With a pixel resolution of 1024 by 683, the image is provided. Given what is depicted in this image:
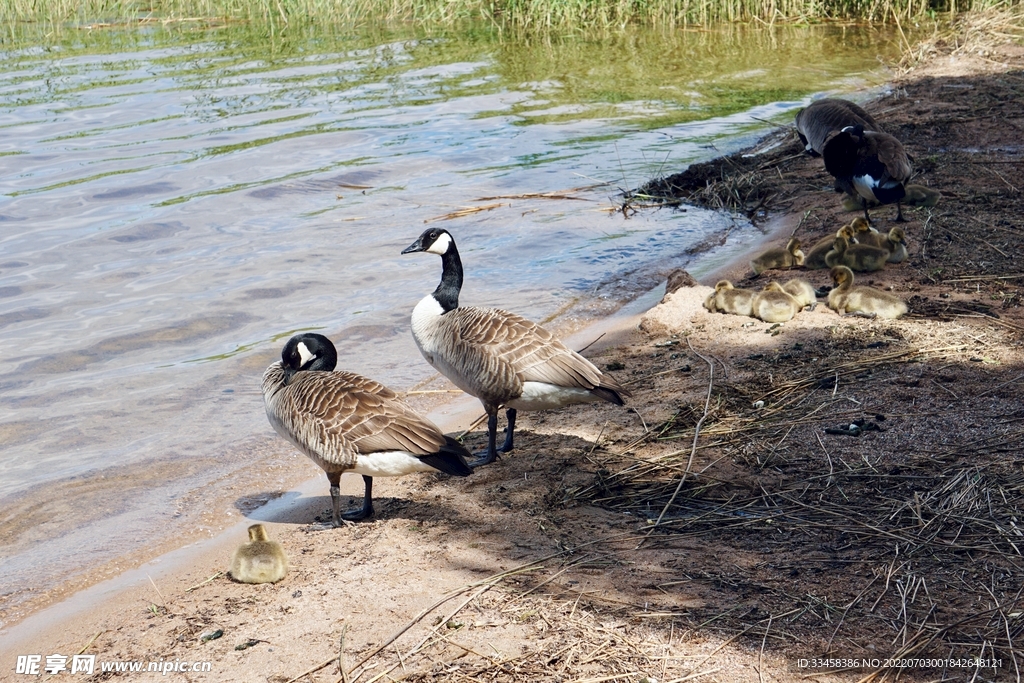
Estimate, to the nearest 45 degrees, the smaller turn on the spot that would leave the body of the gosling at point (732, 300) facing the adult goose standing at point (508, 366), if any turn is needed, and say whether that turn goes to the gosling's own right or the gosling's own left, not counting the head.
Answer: approximately 45° to the gosling's own left

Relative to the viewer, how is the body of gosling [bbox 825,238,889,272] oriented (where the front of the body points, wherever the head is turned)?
to the viewer's left

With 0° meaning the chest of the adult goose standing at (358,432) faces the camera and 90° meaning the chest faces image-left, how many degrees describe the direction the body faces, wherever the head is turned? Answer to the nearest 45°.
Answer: approximately 90°

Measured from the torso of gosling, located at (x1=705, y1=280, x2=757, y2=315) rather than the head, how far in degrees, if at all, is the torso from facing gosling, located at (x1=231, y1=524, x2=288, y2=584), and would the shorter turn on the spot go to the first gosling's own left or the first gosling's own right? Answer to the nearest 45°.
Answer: approximately 45° to the first gosling's own left

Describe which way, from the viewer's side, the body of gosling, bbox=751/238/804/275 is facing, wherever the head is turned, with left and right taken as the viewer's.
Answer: facing to the right of the viewer

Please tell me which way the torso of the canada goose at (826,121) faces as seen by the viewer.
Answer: to the viewer's left

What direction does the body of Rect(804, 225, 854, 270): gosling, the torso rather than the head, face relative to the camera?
to the viewer's right

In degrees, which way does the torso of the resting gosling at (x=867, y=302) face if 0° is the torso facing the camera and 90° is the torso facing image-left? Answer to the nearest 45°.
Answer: approximately 90°

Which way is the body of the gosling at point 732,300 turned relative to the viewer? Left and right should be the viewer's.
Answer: facing to the left of the viewer

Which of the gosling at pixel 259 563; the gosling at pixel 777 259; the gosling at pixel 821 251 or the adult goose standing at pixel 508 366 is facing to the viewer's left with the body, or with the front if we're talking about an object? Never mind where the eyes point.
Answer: the adult goose standing

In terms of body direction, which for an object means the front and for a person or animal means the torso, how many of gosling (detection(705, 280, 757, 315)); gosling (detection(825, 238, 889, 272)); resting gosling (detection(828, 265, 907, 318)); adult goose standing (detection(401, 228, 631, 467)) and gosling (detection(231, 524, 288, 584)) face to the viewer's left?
4

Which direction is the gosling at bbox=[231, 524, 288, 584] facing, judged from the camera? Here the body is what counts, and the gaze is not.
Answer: away from the camera

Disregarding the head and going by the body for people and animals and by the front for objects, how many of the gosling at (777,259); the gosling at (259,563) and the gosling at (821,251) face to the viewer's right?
2

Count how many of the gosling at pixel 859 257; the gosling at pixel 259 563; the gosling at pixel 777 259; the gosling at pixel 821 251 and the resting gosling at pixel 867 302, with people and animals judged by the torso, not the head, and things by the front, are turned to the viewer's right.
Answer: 2
